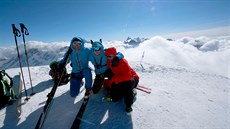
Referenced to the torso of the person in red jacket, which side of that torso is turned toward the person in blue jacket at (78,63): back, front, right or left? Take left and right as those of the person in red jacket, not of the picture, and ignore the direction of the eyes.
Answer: right

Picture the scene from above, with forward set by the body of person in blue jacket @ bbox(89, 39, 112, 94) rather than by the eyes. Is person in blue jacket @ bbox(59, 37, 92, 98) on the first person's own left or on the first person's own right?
on the first person's own right

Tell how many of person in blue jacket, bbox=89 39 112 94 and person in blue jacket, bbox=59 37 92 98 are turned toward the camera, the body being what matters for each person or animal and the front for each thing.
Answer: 2

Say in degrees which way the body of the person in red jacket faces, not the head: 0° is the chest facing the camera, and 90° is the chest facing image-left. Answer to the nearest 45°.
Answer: approximately 45°

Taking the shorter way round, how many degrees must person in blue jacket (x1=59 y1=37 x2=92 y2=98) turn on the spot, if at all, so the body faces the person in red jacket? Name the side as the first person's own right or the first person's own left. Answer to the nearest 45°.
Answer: approximately 45° to the first person's own left

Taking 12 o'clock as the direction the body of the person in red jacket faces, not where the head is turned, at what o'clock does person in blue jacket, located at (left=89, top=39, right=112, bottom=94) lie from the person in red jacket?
The person in blue jacket is roughly at 3 o'clock from the person in red jacket.

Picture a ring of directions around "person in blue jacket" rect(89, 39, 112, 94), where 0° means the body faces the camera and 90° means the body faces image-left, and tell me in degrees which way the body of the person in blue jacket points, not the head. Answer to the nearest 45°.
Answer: approximately 0°

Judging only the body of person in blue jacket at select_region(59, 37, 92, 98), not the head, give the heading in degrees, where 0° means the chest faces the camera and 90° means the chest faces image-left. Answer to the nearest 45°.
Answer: approximately 0°
